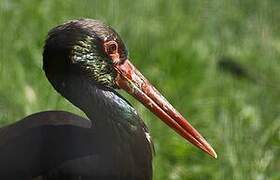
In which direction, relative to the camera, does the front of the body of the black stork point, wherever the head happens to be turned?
to the viewer's right
